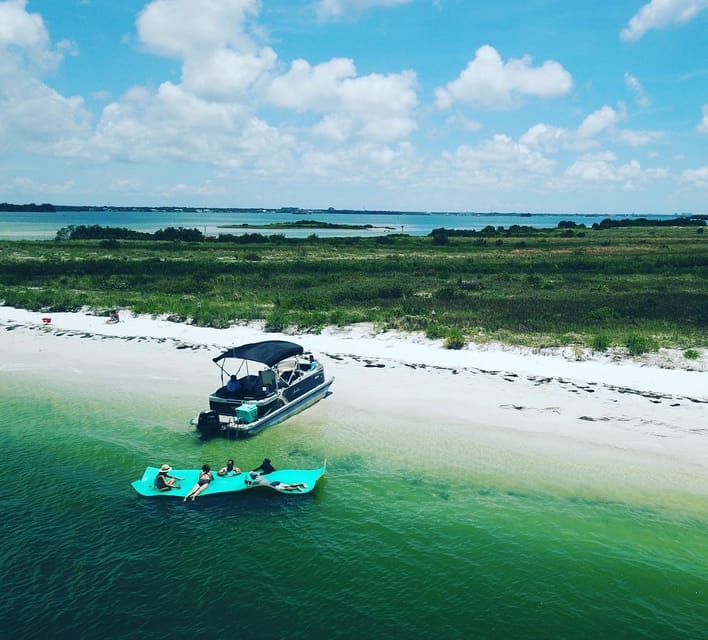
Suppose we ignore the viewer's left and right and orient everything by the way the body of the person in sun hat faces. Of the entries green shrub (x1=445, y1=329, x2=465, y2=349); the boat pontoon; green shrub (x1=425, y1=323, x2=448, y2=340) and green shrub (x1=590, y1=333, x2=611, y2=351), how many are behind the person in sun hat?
0

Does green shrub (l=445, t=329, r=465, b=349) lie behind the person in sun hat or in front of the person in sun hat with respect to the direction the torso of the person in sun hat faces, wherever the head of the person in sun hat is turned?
in front

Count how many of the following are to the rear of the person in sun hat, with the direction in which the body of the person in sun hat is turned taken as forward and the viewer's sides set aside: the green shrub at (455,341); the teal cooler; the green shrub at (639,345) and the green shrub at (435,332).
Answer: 0

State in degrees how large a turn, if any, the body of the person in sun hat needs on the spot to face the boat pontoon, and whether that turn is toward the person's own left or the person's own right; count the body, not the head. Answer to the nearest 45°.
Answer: approximately 45° to the person's own left

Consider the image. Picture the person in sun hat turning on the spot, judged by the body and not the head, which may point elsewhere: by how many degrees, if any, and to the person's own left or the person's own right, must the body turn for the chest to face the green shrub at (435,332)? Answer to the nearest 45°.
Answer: approximately 45° to the person's own left

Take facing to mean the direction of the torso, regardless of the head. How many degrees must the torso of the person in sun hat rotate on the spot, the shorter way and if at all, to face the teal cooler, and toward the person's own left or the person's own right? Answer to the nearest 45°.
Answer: approximately 45° to the person's own left

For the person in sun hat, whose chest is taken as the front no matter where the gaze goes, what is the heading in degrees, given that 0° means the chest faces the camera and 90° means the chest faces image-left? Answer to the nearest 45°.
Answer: approximately 270°

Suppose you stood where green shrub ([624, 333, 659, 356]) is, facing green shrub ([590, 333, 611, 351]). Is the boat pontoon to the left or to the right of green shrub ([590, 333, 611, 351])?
left

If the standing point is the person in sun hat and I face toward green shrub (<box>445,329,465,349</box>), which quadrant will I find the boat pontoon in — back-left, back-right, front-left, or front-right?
front-left

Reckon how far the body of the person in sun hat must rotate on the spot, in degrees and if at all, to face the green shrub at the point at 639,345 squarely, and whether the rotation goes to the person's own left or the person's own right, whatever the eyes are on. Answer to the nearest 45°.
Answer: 0° — they already face it

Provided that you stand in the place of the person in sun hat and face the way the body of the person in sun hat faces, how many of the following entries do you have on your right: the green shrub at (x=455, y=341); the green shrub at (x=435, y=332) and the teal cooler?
0

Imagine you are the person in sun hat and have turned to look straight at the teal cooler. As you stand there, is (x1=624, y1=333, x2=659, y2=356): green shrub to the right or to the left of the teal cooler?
right

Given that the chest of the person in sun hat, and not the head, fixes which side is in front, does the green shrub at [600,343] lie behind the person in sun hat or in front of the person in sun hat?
in front
